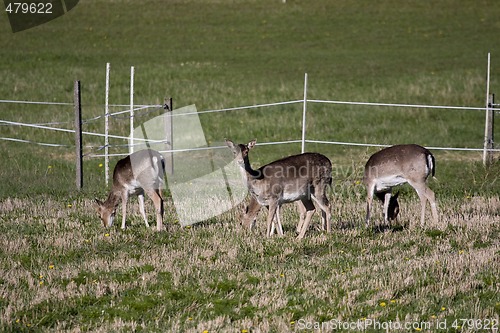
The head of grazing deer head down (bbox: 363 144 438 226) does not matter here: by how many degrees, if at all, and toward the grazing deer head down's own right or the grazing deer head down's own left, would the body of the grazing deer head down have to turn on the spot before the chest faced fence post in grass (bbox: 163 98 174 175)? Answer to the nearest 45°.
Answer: approximately 45° to the grazing deer head down's own right

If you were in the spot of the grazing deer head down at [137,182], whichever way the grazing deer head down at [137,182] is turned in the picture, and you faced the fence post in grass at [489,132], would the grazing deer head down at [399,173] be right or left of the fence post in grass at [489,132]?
right

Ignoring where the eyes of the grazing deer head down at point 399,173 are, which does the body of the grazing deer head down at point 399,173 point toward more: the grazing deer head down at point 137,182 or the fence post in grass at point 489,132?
the grazing deer head down

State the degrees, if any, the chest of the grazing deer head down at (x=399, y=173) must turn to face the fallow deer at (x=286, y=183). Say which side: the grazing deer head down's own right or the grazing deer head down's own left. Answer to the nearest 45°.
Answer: approximately 45° to the grazing deer head down's own left

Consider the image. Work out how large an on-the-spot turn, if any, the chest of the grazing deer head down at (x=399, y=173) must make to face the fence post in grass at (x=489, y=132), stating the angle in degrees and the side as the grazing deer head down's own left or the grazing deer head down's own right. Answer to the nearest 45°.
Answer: approximately 90° to the grazing deer head down's own right

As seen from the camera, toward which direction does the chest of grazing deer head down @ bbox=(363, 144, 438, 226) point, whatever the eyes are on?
to the viewer's left

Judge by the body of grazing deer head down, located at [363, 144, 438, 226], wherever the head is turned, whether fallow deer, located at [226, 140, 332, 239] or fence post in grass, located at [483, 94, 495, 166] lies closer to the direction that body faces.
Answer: the fallow deer

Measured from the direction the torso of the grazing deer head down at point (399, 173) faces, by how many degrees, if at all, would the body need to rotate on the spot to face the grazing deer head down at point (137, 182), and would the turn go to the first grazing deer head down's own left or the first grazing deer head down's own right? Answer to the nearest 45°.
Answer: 0° — it already faces it
